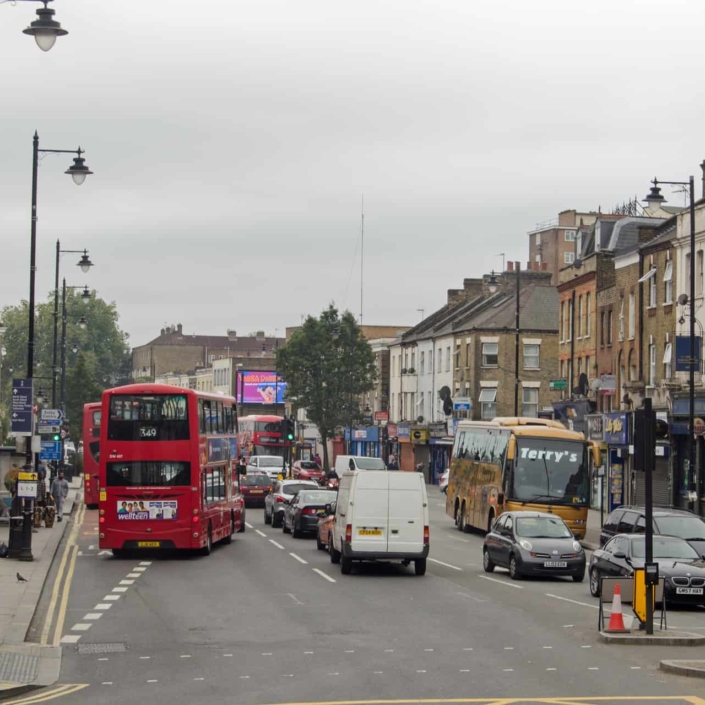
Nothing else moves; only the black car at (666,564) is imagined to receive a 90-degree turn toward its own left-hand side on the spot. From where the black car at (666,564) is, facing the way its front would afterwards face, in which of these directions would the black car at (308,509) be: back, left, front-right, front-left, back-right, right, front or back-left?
left

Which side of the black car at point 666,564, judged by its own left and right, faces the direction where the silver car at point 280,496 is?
back

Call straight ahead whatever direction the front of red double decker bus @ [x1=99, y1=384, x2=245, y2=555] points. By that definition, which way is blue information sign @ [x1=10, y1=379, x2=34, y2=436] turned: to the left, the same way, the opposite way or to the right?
the opposite way

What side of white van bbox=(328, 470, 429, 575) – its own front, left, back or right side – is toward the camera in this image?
back

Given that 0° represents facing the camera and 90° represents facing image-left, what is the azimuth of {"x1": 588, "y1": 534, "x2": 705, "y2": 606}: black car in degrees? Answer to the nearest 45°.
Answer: approximately 315°

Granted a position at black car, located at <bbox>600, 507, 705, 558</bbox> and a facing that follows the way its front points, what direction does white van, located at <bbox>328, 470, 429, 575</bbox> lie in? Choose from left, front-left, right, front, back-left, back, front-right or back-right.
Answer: back-right

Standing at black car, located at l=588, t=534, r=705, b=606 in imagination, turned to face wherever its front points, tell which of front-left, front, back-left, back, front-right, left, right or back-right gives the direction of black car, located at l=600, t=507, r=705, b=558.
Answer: back-left

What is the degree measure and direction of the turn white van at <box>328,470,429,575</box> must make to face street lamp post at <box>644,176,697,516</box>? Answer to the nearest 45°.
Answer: approximately 45° to its right

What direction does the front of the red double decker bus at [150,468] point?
away from the camera

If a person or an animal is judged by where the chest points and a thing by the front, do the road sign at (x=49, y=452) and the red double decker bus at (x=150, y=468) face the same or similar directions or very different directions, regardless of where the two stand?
very different directions
